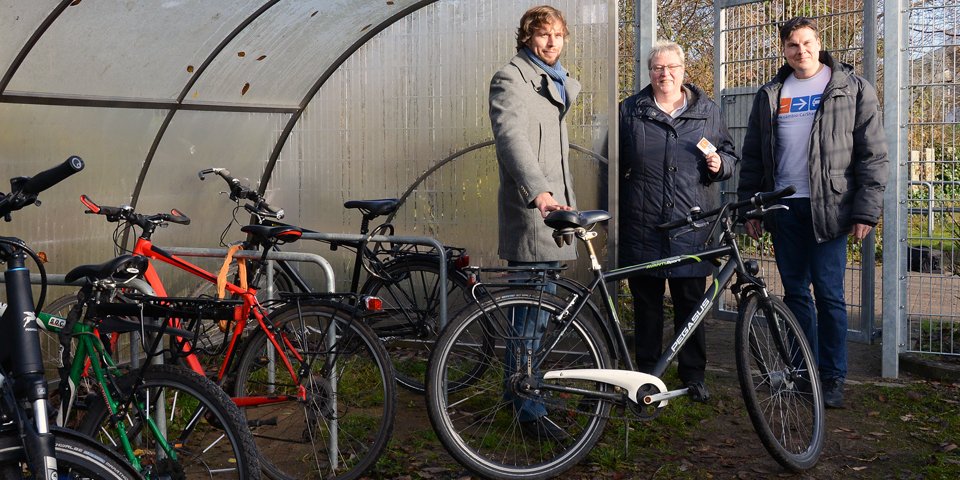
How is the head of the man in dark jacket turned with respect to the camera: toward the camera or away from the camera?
toward the camera

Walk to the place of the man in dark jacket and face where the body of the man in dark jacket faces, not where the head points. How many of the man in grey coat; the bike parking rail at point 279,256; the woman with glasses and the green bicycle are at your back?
0

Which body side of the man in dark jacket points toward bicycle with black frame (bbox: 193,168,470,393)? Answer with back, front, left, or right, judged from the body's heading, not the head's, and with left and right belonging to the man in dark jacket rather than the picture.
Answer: right

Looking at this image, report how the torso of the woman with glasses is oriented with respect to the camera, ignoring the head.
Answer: toward the camera

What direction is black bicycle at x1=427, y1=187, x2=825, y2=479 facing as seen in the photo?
to the viewer's right

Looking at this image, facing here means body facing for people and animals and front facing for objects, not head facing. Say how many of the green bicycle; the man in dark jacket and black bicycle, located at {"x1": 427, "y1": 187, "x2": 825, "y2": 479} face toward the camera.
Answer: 1

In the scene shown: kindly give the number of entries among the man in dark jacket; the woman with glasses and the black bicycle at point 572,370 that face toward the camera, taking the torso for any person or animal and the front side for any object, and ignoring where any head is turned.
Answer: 2

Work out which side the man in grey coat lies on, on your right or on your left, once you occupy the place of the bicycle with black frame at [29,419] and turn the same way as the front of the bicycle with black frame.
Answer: on your left

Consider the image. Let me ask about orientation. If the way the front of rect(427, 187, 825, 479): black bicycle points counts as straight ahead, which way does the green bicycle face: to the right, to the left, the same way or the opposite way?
the opposite way

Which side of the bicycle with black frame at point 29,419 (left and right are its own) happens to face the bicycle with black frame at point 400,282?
left

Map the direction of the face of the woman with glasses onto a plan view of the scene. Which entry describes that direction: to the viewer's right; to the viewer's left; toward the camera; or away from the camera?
toward the camera

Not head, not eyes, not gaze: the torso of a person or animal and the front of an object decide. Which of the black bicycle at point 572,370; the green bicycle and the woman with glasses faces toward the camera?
the woman with glasses

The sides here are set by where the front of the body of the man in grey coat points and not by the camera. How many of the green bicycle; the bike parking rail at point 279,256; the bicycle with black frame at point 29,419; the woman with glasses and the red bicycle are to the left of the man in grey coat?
1

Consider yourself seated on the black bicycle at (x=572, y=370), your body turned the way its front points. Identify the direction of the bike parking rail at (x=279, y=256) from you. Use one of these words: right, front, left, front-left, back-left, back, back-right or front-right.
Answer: back

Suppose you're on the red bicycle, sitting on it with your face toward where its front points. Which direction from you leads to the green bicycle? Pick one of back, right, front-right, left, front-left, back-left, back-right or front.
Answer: left

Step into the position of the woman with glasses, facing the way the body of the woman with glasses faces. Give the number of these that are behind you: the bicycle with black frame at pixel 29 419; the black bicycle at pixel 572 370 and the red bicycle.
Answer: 0

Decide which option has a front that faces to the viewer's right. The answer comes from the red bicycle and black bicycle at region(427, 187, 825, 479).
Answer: the black bicycle

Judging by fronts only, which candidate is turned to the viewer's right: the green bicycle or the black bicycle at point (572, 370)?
the black bicycle

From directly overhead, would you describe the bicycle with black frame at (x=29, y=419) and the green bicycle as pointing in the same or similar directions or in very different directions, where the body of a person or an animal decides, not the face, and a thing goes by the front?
very different directions

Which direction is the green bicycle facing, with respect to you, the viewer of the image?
facing away from the viewer and to the left of the viewer

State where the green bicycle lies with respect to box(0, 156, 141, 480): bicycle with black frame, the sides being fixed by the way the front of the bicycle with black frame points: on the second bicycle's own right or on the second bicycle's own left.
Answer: on the second bicycle's own left
